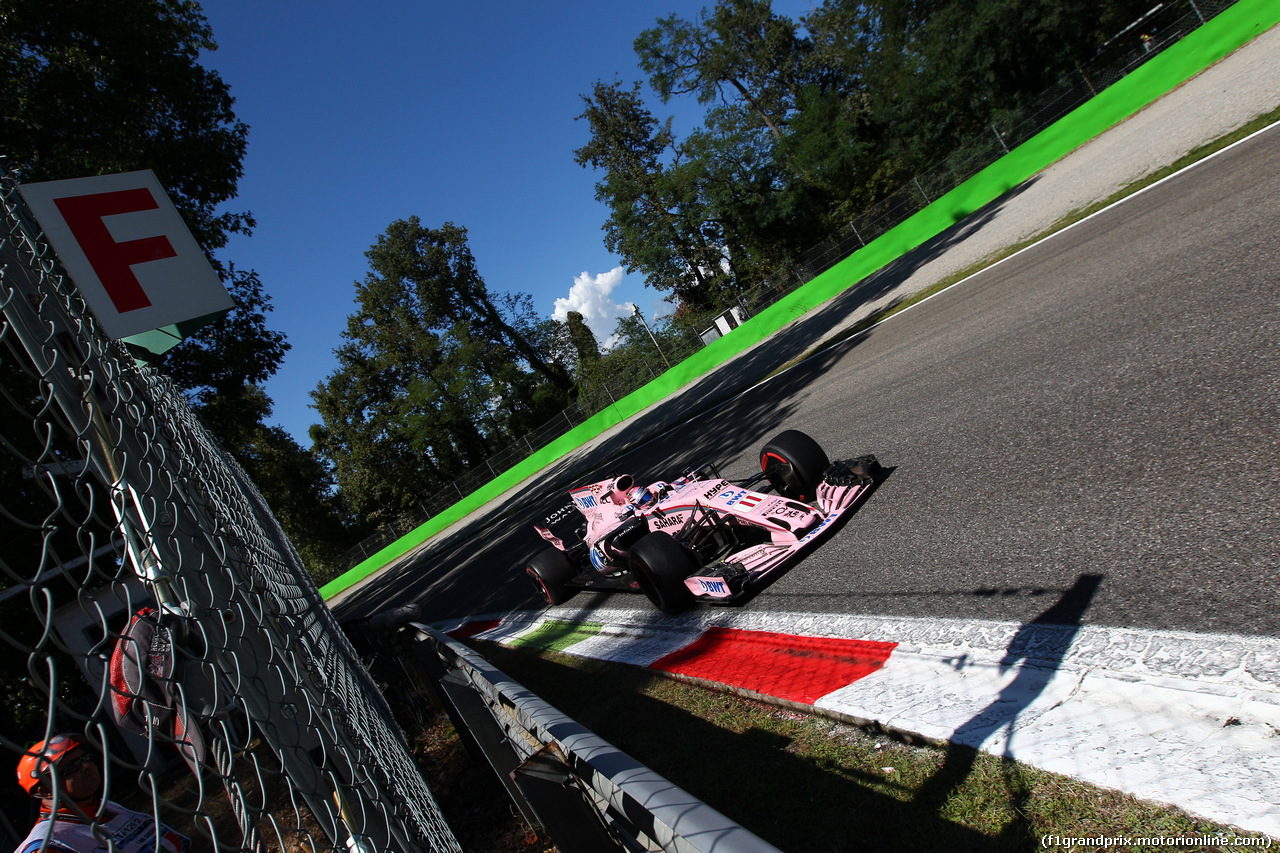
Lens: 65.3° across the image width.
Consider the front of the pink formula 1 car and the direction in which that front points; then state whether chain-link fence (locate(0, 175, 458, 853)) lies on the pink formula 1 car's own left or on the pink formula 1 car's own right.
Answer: on the pink formula 1 car's own right

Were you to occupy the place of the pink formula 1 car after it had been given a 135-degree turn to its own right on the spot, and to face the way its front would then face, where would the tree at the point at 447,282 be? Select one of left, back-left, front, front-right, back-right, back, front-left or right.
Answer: right

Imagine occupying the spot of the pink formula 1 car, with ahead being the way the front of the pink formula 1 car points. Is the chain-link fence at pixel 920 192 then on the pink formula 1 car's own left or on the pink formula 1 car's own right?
on the pink formula 1 car's own left

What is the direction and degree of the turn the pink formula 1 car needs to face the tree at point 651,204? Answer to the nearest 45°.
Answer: approximately 135° to its left

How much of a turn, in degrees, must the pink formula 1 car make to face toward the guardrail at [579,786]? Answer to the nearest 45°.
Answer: approximately 45° to its right

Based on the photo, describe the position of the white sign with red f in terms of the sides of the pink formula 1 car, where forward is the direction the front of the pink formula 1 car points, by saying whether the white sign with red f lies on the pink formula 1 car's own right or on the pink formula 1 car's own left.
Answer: on the pink formula 1 car's own right

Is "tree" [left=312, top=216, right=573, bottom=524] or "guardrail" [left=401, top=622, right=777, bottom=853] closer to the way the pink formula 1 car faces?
the guardrail

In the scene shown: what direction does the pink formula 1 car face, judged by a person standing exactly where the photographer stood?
facing the viewer and to the right of the viewer

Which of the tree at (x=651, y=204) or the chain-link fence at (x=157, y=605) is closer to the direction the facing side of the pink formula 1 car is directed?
the chain-link fence

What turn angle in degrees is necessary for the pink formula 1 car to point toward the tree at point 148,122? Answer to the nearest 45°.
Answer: approximately 180°

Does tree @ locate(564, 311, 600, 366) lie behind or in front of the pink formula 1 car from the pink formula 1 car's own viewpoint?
behind
